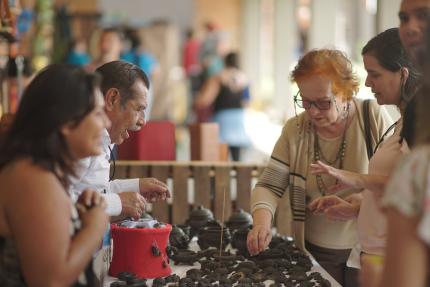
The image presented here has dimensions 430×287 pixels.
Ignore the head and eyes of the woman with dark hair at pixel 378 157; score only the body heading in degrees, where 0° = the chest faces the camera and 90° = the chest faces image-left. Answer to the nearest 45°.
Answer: approximately 90°

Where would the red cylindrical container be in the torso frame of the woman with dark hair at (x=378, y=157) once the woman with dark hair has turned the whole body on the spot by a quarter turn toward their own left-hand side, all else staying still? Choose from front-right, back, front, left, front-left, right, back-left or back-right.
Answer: right

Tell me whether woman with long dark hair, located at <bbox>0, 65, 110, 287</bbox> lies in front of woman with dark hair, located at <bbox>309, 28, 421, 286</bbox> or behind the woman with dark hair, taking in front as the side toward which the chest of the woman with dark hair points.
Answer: in front

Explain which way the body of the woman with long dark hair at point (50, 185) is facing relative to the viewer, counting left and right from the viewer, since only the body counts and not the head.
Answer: facing to the right of the viewer

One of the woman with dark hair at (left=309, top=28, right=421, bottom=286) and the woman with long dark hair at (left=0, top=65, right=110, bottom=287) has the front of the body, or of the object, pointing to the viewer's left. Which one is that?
the woman with dark hair

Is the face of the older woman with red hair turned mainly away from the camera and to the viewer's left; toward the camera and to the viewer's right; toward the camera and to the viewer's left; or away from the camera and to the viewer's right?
toward the camera and to the viewer's left

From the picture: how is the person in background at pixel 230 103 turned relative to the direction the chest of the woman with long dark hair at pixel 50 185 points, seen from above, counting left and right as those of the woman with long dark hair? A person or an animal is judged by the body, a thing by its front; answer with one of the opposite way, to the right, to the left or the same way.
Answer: to the left

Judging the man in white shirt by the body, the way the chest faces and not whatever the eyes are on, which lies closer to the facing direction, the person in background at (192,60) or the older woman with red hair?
the older woman with red hair

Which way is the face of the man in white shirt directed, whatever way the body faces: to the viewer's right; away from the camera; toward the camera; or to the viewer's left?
to the viewer's right

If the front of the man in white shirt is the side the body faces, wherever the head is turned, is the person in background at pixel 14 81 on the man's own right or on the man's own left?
on the man's own left

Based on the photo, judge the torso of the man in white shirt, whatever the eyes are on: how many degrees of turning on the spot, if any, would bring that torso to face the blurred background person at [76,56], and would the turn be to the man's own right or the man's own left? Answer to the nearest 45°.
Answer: approximately 90° to the man's own left

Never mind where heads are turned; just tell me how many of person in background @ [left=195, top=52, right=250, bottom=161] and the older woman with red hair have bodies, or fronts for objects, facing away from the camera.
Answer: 1

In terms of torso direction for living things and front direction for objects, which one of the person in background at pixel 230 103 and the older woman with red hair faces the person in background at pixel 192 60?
the person in background at pixel 230 103

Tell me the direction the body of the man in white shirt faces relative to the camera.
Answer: to the viewer's right

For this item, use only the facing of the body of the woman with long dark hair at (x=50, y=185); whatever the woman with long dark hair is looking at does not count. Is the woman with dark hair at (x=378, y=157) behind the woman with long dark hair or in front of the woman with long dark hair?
in front

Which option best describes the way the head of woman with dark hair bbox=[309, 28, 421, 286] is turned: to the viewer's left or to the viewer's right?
to the viewer's left

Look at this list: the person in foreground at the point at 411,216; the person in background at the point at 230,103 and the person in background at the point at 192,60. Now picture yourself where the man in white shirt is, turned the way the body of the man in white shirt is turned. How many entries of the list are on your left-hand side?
2

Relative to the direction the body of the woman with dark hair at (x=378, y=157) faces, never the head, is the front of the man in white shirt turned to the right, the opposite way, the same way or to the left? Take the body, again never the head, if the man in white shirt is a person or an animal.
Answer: the opposite way

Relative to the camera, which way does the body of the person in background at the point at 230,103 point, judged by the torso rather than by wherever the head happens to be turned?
away from the camera
